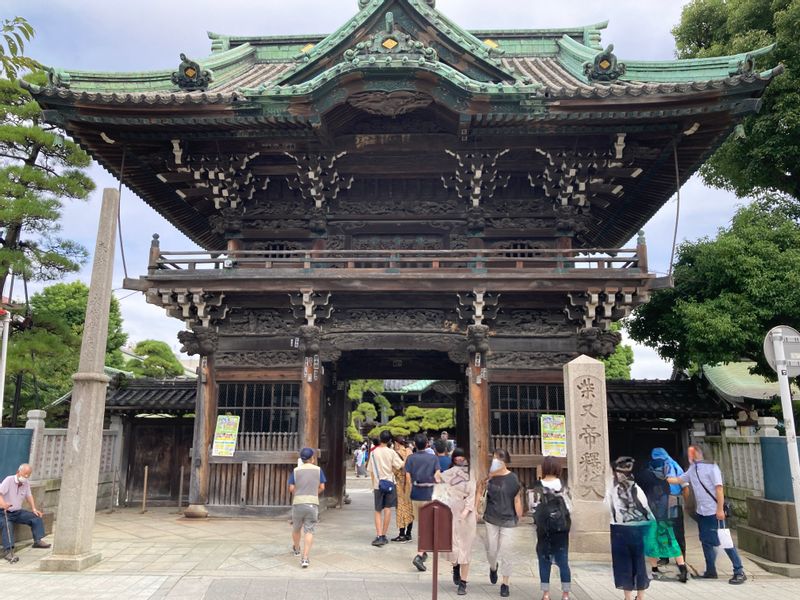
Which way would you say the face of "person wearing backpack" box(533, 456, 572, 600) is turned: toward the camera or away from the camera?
away from the camera

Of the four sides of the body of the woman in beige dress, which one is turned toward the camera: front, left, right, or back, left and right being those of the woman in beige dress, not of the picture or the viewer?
front

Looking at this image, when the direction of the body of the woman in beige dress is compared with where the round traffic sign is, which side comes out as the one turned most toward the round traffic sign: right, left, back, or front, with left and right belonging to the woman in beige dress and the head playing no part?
left

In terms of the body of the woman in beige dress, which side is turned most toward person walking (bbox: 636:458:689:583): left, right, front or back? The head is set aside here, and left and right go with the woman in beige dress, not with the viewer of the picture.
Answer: left

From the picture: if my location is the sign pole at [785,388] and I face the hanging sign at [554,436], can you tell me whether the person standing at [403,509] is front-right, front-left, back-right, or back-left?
front-left

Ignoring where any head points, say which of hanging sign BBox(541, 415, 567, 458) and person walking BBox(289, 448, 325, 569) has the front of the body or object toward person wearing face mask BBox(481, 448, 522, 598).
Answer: the hanging sign

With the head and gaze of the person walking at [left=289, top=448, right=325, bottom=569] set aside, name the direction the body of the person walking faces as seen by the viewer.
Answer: away from the camera

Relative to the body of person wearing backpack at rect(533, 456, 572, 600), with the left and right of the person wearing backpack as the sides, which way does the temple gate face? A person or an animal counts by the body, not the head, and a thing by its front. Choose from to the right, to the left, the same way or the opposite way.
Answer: the opposite way

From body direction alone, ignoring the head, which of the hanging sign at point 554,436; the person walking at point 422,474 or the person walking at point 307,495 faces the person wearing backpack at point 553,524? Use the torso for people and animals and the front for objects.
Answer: the hanging sign

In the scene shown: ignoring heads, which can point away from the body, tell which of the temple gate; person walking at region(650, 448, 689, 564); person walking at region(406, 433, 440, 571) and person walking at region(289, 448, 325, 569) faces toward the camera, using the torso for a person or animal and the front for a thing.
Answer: the temple gate

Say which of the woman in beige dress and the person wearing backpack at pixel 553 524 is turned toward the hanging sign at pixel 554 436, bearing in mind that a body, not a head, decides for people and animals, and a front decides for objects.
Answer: the person wearing backpack

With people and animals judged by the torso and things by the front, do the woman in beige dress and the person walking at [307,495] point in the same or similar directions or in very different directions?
very different directions

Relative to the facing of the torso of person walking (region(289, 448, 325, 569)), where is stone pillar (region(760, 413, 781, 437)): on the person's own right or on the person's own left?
on the person's own right

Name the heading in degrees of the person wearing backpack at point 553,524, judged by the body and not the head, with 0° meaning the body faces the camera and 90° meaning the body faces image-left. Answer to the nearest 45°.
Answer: approximately 180°

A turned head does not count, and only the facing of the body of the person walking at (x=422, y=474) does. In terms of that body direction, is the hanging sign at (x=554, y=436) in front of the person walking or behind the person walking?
in front

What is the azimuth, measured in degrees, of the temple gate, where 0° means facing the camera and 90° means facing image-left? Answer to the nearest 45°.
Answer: approximately 0°

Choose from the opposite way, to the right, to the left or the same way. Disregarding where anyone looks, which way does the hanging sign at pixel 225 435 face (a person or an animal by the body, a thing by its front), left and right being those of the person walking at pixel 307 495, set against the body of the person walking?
the opposite way

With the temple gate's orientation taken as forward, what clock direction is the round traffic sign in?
The round traffic sign is roughly at 10 o'clock from the temple gate.
